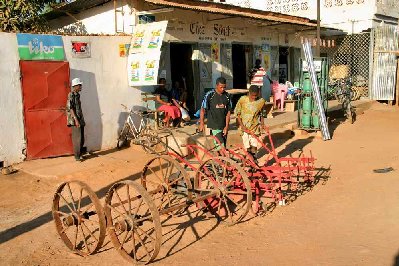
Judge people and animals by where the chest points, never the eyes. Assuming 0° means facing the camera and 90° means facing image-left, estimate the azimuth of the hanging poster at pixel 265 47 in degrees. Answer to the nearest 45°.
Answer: approximately 0°

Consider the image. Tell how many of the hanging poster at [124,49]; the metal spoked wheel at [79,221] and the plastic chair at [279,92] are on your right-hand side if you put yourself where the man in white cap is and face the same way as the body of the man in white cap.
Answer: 1

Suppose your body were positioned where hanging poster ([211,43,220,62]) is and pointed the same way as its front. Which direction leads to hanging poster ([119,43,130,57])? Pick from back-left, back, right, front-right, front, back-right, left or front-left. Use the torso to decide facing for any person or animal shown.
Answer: front-right

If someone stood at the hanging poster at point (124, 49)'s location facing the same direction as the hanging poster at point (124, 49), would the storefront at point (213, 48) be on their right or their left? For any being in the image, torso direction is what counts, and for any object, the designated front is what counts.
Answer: on their left

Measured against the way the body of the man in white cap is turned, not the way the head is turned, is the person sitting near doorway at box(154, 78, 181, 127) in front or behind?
in front

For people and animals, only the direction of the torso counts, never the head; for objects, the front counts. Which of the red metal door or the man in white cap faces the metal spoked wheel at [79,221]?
the red metal door

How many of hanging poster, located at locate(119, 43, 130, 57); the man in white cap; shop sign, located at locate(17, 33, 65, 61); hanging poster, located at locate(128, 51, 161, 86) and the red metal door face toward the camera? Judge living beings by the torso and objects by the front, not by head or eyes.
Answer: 4

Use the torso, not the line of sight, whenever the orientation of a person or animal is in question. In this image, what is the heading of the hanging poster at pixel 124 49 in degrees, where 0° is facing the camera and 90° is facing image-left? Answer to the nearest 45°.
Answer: approximately 0°

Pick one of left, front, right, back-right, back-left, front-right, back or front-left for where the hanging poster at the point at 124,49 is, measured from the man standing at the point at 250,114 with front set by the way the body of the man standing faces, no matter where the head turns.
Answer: back-right

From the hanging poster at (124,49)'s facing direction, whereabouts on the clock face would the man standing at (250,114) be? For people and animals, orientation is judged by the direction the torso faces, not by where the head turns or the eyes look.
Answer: The man standing is roughly at 11 o'clock from the hanging poster.
